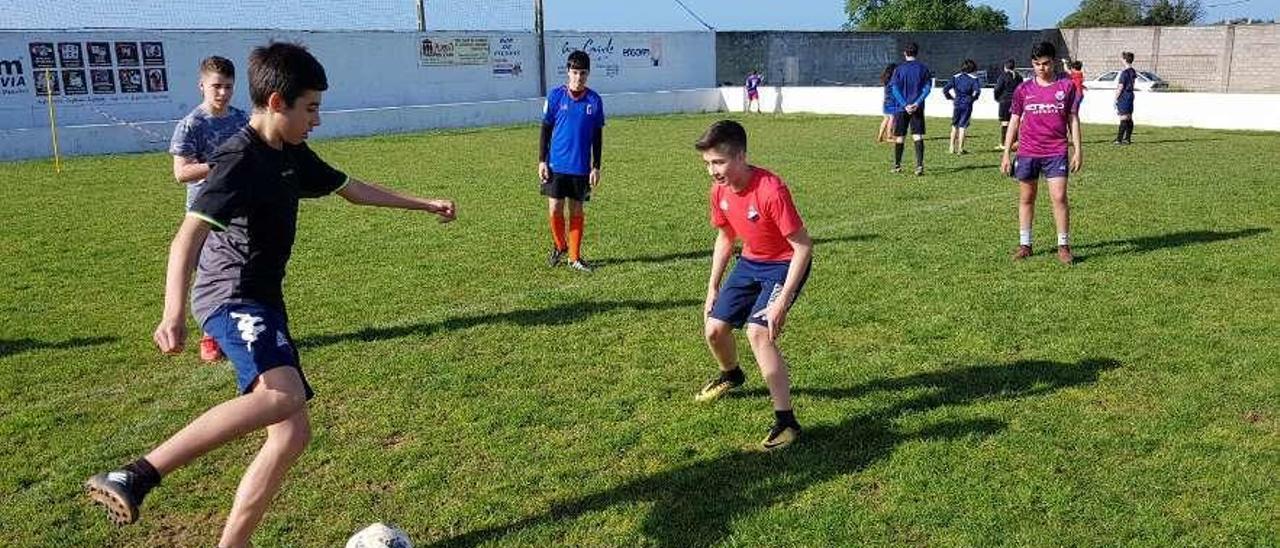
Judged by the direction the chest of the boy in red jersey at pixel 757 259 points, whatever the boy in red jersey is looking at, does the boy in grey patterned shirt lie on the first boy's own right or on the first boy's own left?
on the first boy's own right

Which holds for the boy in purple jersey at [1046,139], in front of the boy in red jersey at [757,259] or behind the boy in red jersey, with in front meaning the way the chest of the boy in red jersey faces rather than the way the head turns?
behind

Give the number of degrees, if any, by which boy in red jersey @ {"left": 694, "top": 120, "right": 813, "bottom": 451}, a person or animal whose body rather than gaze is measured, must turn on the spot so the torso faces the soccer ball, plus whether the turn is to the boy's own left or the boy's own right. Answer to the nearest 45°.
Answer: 0° — they already face it

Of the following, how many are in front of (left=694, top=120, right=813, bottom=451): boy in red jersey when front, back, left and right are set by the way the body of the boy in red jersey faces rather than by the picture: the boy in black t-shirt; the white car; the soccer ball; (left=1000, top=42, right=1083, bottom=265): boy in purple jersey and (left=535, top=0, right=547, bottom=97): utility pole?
2

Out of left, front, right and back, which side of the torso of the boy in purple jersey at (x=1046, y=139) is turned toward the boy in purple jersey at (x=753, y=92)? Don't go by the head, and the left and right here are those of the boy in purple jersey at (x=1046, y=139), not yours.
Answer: back

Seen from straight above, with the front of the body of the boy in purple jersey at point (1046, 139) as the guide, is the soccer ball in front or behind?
in front

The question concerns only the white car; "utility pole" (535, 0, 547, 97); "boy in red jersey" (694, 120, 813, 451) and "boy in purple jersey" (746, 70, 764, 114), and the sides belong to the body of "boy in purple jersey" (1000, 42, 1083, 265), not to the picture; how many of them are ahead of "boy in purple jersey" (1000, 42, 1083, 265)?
1

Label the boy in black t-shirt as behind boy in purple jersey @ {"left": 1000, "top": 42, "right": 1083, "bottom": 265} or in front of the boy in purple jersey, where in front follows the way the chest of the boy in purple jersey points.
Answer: in front

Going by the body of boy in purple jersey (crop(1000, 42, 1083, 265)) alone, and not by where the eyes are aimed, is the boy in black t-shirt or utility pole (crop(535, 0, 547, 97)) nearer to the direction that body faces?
the boy in black t-shirt

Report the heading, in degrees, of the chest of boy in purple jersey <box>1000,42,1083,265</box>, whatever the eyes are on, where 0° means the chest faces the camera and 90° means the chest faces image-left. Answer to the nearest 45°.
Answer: approximately 0°

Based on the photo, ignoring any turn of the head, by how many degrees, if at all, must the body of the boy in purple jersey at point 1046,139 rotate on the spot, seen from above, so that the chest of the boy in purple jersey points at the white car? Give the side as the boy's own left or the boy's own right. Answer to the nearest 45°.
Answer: approximately 180°

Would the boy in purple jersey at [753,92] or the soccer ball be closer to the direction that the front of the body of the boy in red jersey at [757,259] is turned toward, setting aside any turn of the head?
the soccer ball

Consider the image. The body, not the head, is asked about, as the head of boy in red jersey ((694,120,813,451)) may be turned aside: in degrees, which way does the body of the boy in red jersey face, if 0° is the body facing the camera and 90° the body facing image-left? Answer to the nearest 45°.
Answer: approximately 45°

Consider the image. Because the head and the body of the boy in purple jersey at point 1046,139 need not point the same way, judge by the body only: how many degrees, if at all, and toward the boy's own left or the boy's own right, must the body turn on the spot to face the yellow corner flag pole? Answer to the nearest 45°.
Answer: approximately 90° to the boy's own right

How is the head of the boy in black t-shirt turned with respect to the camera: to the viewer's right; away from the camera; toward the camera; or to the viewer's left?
to the viewer's right

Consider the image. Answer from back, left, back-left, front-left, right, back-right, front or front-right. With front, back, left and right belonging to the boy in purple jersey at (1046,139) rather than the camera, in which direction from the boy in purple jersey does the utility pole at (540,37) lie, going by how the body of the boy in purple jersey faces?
back-right

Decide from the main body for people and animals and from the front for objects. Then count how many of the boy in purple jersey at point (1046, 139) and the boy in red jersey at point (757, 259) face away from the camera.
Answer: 0

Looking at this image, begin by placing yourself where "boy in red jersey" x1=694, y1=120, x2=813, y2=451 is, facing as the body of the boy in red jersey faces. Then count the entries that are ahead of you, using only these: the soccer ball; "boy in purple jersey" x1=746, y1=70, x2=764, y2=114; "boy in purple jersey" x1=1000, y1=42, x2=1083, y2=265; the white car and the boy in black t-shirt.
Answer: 2
